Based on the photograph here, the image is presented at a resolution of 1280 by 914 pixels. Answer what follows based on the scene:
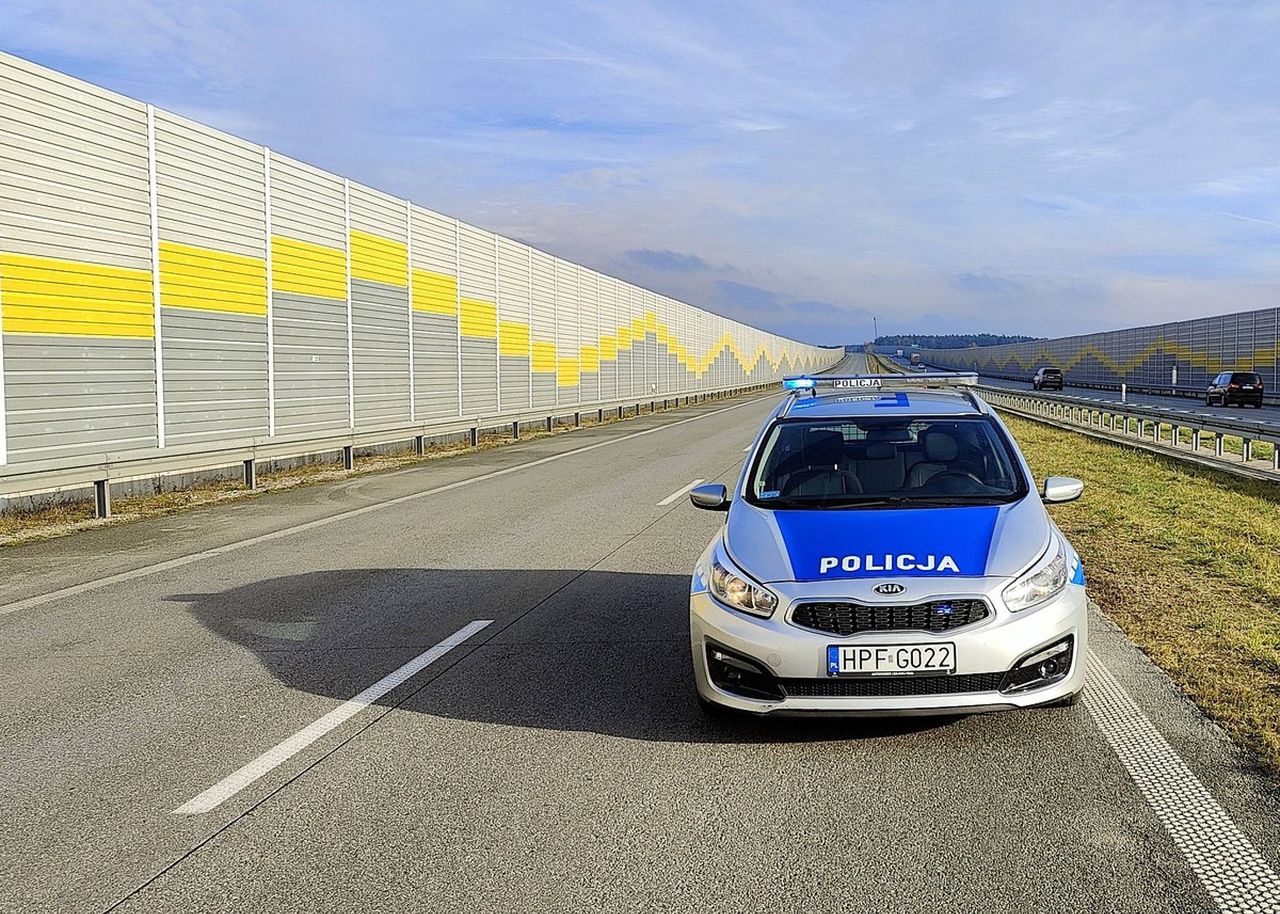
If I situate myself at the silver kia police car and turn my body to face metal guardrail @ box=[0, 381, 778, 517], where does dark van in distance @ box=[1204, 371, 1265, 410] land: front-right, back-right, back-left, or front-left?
front-right

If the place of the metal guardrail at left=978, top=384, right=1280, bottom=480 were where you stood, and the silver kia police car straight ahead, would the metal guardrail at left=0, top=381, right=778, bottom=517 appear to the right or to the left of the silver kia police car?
right

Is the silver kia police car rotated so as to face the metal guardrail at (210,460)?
no

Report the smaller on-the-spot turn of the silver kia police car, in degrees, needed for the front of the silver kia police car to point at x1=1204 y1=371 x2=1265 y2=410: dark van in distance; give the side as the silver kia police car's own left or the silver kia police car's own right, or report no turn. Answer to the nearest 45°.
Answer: approximately 180°

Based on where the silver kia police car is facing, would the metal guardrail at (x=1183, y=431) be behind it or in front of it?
behind

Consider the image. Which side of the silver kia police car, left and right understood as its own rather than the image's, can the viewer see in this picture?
front

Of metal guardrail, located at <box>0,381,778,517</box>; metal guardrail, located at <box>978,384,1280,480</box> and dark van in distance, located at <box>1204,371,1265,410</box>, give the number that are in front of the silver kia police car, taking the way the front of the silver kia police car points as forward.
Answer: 0

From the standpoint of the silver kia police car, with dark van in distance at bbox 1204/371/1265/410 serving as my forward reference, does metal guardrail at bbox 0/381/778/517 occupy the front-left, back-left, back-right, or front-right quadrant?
front-left
